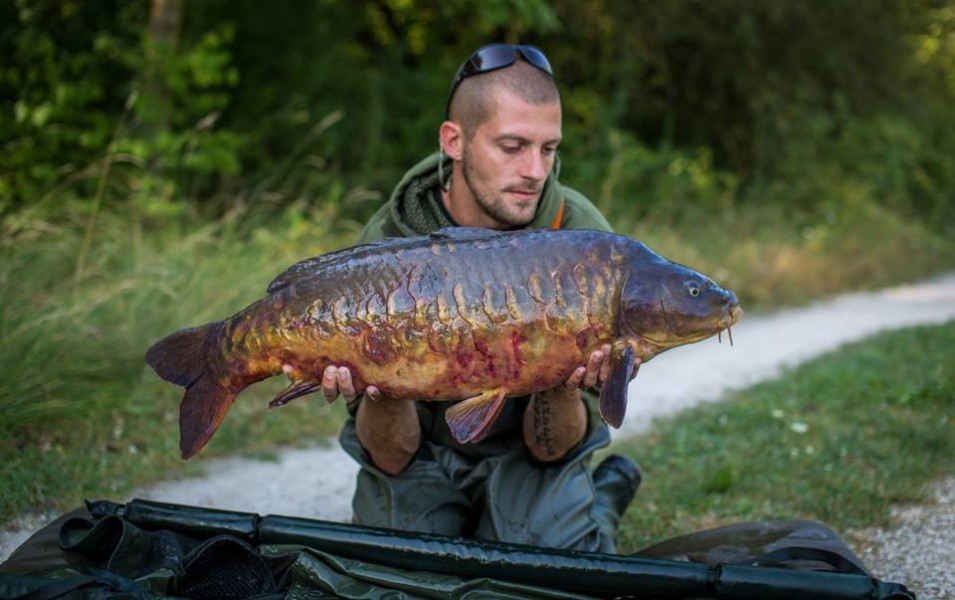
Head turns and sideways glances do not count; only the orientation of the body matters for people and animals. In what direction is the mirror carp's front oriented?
to the viewer's right
